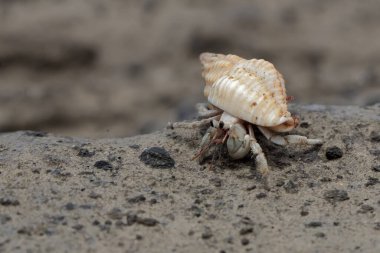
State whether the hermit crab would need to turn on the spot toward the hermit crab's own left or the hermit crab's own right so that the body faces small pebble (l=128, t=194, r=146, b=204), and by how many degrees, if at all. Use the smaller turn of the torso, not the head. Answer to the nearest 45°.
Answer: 0° — it already faces it

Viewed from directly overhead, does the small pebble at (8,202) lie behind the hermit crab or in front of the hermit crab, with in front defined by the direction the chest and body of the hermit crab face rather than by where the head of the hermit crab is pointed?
in front

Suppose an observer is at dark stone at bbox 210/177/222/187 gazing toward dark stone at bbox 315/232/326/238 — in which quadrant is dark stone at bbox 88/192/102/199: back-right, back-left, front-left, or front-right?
back-right

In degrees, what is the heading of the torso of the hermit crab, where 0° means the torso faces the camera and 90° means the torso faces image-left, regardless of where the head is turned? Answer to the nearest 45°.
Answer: approximately 45°

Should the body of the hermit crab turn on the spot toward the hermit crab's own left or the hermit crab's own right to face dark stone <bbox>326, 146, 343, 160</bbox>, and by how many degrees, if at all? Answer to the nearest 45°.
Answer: approximately 135° to the hermit crab's own left

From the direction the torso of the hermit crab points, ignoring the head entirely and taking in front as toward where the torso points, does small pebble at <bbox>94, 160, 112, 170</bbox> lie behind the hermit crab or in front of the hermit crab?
in front

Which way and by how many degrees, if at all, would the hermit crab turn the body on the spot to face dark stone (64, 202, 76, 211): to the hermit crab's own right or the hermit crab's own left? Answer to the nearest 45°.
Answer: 0° — it already faces it

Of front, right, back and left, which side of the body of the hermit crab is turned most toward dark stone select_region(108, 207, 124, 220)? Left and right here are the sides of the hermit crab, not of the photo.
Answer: front
